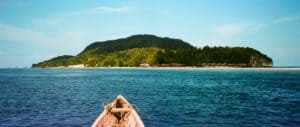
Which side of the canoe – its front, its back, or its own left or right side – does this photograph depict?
back
